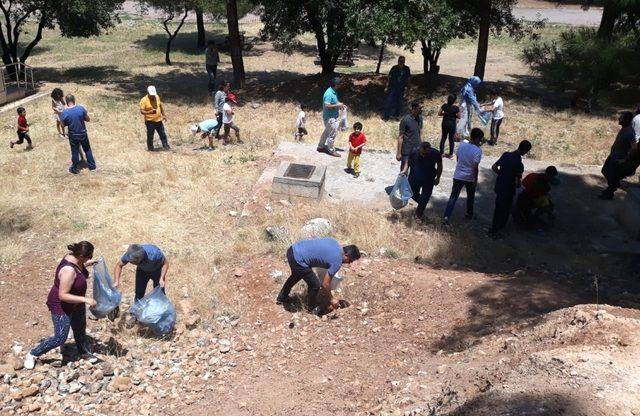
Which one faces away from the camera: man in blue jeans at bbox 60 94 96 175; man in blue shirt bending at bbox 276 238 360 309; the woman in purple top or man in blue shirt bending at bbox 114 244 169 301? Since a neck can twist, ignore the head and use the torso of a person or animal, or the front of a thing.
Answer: the man in blue jeans

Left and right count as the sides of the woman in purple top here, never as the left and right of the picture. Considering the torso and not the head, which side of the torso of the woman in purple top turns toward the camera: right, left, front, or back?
right

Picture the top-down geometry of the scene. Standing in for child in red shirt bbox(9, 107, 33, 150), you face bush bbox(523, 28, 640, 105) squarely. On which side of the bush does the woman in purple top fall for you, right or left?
right

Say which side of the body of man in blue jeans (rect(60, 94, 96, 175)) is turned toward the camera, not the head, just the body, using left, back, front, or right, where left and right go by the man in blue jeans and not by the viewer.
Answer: back

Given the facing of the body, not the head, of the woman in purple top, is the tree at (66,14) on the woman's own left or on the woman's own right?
on the woman's own left

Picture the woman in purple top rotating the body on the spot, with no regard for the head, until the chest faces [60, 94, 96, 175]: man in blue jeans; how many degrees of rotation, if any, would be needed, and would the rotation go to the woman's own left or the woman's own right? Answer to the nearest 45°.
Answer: approximately 90° to the woman's own left

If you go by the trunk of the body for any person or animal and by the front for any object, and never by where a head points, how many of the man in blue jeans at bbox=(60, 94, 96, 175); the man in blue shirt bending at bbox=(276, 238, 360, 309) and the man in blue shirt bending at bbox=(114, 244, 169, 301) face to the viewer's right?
1

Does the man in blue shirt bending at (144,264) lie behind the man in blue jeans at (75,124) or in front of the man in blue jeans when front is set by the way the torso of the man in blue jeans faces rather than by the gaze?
behind

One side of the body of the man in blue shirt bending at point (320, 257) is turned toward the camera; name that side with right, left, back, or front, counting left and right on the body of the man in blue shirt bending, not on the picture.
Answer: right

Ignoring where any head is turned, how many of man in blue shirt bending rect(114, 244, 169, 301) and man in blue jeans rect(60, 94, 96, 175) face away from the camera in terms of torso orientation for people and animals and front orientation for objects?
1

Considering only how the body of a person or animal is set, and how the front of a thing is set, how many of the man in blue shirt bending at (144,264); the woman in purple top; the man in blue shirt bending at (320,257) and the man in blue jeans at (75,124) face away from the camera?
1

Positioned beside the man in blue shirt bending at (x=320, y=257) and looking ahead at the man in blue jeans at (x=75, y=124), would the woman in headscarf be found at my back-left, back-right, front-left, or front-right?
front-right

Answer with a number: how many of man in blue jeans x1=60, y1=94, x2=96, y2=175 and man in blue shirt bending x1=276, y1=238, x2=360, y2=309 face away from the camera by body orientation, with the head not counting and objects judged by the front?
1

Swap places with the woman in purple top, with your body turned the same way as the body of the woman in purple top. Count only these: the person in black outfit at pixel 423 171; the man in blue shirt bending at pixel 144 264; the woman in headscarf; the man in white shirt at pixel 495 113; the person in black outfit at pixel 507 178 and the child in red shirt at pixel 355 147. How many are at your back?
0

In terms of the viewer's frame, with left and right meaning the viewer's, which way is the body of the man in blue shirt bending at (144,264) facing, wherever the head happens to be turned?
facing the viewer and to the left of the viewer

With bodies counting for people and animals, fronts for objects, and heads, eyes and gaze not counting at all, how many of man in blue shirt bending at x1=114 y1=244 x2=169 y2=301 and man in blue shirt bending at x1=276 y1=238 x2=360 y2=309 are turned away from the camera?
0

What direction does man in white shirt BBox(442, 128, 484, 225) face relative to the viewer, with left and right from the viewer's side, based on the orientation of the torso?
facing away from the viewer and to the right of the viewer

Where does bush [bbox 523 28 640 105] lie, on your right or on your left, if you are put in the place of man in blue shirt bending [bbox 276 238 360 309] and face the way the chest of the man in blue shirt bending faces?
on your left

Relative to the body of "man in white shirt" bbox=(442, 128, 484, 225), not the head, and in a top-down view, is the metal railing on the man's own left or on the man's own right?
on the man's own left
